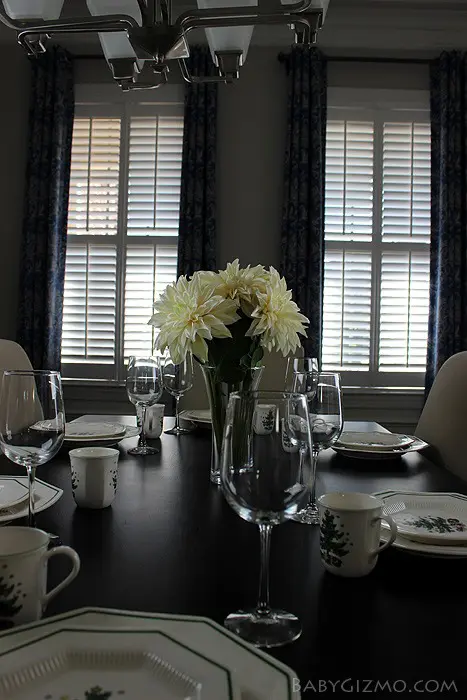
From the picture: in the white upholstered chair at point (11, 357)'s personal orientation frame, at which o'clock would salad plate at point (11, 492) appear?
The salad plate is roughly at 3 o'clock from the white upholstered chair.

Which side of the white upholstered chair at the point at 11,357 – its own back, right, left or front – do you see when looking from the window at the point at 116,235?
left

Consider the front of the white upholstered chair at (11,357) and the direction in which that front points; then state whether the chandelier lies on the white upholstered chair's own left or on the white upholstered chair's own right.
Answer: on the white upholstered chair's own right

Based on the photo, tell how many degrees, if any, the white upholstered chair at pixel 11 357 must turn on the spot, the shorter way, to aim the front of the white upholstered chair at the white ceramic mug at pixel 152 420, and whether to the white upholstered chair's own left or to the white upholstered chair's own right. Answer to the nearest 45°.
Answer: approximately 45° to the white upholstered chair's own right

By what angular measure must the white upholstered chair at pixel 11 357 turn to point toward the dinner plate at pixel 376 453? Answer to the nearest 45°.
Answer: approximately 45° to its right

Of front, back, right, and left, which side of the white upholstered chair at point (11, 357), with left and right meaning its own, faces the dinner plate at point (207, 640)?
right

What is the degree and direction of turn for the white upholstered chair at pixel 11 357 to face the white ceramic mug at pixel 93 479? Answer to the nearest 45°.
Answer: approximately 90° to its right

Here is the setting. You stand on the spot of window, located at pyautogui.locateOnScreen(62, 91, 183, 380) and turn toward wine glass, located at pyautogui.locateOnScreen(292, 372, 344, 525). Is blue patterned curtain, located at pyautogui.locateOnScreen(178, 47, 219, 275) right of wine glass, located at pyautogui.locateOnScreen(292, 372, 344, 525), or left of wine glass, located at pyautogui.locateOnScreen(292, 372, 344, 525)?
left

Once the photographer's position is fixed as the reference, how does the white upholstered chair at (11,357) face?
facing to the right of the viewer
